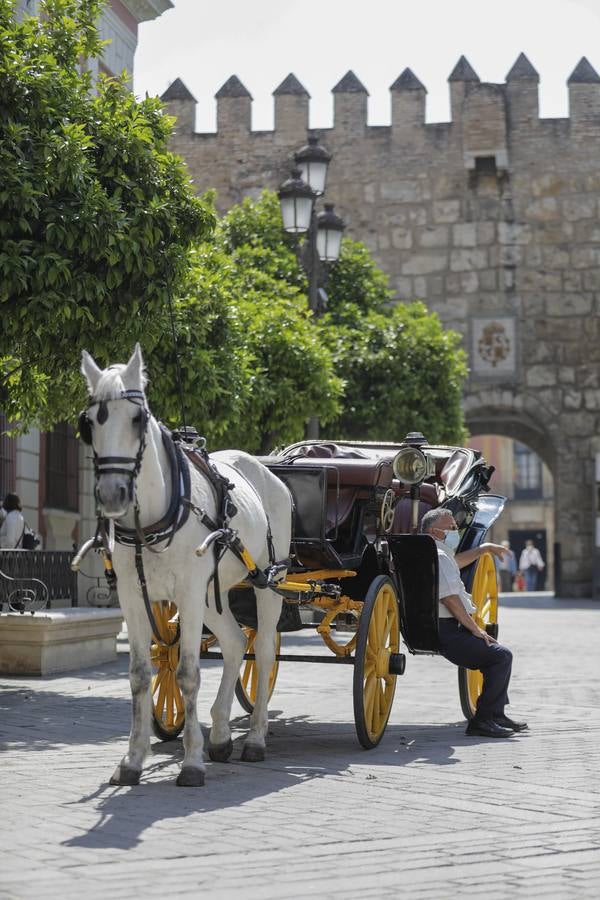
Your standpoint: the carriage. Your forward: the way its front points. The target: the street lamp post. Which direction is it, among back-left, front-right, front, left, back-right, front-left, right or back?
back-right

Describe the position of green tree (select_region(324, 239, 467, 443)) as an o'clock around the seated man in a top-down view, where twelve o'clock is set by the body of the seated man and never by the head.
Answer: The green tree is roughly at 9 o'clock from the seated man.

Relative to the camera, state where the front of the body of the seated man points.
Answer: to the viewer's right

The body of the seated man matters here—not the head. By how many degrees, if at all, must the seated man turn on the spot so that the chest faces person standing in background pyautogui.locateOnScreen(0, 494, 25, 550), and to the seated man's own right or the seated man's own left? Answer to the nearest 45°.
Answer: approximately 135° to the seated man's own left

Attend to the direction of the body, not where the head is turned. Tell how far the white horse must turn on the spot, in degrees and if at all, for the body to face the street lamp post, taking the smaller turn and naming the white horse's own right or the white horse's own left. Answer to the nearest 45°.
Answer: approximately 135° to the white horse's own right

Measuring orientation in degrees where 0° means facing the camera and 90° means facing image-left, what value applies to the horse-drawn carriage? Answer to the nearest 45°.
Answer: approximately 45°

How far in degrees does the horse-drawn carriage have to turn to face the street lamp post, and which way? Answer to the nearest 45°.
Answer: approximately 135° to its right

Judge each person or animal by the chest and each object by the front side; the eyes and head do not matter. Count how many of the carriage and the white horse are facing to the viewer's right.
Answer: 0

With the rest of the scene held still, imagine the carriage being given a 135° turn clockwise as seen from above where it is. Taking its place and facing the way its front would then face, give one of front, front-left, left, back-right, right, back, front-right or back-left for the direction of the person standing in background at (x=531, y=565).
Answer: front

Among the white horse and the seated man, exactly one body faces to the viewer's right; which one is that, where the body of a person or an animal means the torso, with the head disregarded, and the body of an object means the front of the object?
the seated man

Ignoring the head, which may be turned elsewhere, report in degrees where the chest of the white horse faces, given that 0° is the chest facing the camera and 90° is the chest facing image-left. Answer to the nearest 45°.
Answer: approximately 45°
